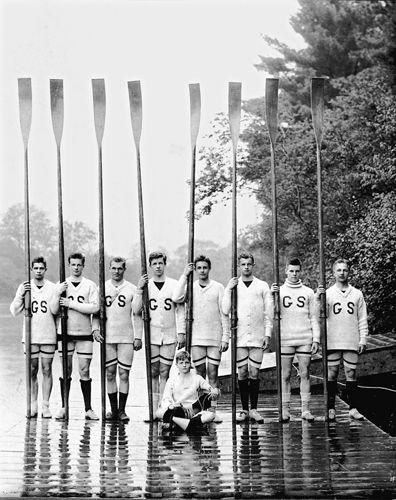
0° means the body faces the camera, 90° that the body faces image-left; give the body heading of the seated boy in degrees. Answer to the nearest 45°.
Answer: approximately 0°
